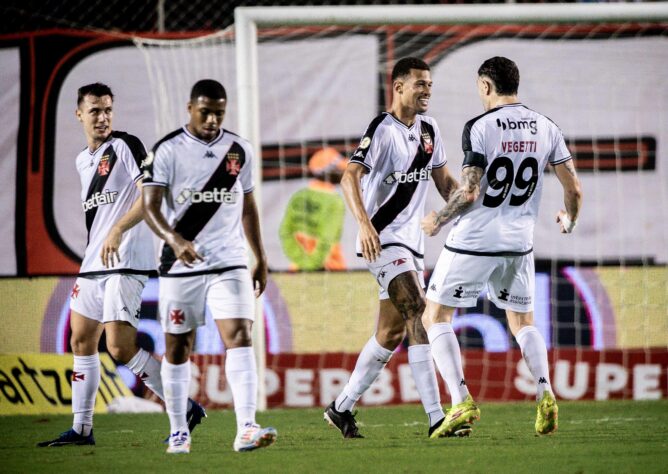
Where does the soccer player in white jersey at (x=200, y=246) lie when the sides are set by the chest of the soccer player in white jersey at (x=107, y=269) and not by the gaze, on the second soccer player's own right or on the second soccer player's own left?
on the second soccer player's own left

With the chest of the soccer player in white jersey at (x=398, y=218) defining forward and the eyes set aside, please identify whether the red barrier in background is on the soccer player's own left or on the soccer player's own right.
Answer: on the soccer player's own left

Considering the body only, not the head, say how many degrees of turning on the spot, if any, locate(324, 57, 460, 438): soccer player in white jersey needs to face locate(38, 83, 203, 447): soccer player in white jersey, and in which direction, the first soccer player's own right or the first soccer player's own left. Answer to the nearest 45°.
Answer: approximately 135° to the first soccer player's own right

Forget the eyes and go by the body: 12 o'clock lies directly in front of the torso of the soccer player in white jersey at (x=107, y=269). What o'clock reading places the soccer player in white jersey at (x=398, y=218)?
the soccer player in white jersey at (x=398, y=218) is roughly at 8 o'clock from the soccer player in white jersey at (x=107, y=269).

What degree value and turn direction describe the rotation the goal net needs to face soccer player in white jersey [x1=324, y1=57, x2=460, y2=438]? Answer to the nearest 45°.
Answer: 0° — it already faces them

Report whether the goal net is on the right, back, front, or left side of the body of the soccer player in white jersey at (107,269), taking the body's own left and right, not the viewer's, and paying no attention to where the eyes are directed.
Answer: back

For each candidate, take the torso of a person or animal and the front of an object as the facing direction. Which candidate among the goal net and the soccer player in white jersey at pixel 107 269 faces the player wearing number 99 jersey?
the goal net

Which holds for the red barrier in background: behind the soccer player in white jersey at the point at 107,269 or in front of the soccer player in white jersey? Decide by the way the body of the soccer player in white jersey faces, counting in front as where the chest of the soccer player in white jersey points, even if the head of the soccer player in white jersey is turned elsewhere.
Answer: behind

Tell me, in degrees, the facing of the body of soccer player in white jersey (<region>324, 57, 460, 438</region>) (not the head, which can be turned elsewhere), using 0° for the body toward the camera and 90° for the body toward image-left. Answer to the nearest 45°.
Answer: approximately 315°

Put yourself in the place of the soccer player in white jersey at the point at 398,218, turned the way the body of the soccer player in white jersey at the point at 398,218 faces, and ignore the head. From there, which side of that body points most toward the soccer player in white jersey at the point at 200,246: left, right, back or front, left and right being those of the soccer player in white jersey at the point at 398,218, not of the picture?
right

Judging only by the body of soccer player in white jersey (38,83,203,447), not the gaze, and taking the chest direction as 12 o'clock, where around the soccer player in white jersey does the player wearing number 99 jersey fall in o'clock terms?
The player wearing number 99 jersey is roughly at 8 o'clock from the soccer player in white jersey.

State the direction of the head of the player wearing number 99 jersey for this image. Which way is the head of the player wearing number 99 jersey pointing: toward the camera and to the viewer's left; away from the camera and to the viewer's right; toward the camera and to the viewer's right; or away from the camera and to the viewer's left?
away from the camera and to the viewer's left

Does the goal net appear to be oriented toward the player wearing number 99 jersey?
yes
